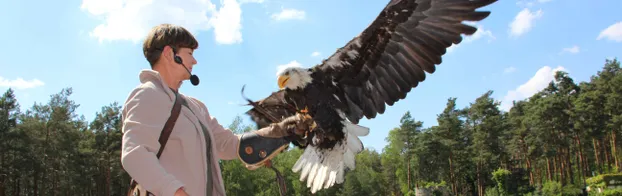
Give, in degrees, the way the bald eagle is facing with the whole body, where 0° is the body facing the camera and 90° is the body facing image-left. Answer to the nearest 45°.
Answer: approximately 45°

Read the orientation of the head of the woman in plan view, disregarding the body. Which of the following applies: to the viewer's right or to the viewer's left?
to the viewer's right
